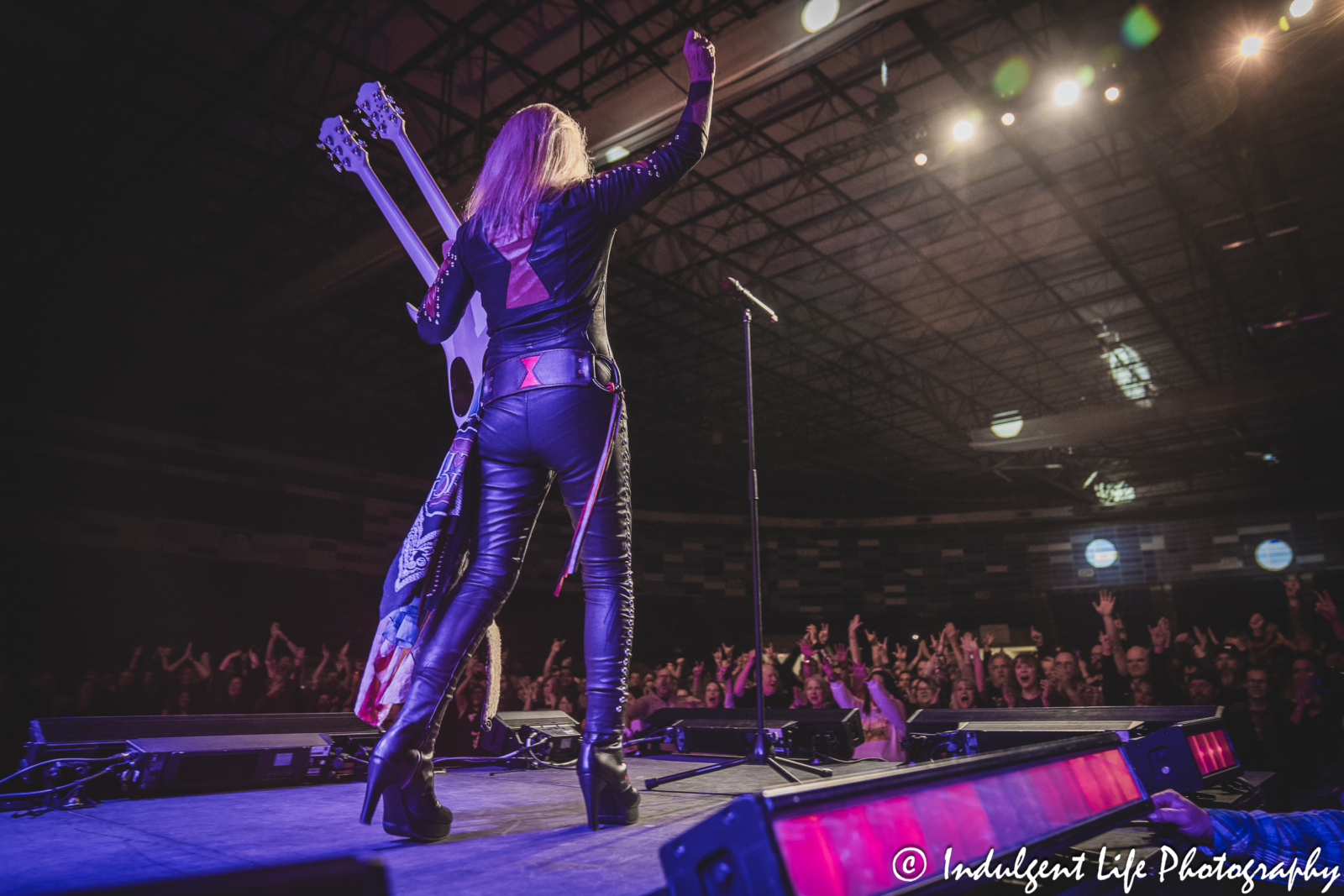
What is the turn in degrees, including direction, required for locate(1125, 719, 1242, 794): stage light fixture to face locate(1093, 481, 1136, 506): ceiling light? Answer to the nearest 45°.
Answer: approximately 135° to its left

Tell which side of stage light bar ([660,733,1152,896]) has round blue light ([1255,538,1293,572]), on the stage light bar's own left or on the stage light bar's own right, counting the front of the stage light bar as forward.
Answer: on the stage light bar's own left

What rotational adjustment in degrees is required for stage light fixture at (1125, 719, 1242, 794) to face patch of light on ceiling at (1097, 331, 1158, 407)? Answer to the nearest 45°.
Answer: approximately 135° to its left

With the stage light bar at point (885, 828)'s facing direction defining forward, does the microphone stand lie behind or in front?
behind

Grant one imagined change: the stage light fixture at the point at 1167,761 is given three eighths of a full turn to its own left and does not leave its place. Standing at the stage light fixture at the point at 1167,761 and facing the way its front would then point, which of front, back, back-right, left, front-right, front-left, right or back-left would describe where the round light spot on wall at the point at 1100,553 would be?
front

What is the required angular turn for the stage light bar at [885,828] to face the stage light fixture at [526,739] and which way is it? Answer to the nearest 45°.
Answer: approximately 180°

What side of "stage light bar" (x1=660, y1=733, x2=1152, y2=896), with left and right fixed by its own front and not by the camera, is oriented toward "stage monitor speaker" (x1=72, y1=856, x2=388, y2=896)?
right

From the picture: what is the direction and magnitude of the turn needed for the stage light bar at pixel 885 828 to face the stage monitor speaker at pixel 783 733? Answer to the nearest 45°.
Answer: approximately 135° to its left
